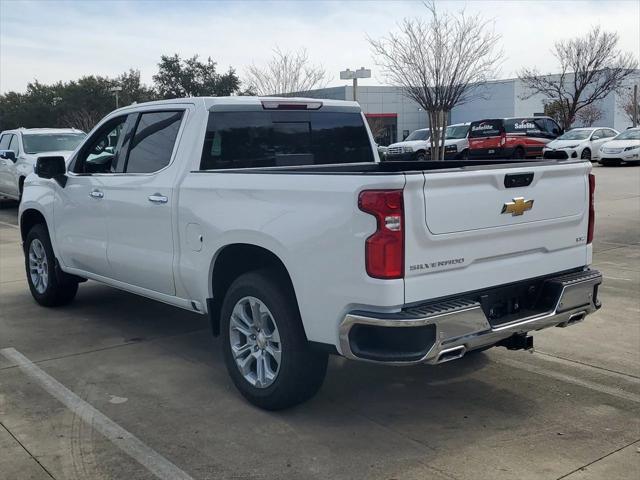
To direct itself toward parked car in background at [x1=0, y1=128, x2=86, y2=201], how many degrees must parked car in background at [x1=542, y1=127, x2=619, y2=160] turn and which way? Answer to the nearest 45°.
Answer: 0° — it already faces it

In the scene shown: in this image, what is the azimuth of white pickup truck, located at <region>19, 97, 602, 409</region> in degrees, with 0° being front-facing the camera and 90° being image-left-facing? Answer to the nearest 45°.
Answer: approximately 135°

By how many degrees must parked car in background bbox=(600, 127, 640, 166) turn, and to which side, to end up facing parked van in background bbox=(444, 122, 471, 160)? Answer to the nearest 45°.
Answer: approximately 45° to its right

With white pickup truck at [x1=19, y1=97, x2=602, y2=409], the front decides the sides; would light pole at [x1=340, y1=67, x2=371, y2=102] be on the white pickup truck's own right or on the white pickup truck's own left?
on the white pickup truck's own right

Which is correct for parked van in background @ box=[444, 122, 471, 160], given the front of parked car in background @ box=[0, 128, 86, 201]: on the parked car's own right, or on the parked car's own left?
on the parked car's own left

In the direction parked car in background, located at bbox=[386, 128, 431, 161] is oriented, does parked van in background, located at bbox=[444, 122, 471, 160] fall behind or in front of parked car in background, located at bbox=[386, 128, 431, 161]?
behind

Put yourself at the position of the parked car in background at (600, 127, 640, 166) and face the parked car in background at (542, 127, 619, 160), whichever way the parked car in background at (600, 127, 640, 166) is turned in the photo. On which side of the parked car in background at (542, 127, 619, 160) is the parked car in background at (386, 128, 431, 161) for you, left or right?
left

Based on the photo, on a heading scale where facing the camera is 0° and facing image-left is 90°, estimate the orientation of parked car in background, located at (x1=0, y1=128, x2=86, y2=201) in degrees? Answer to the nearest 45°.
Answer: approximately 315°

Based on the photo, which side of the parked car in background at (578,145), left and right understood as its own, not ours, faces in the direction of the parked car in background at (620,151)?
left

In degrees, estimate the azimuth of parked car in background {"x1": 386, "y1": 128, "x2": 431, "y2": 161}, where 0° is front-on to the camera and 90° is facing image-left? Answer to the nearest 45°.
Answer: approximately 45°
